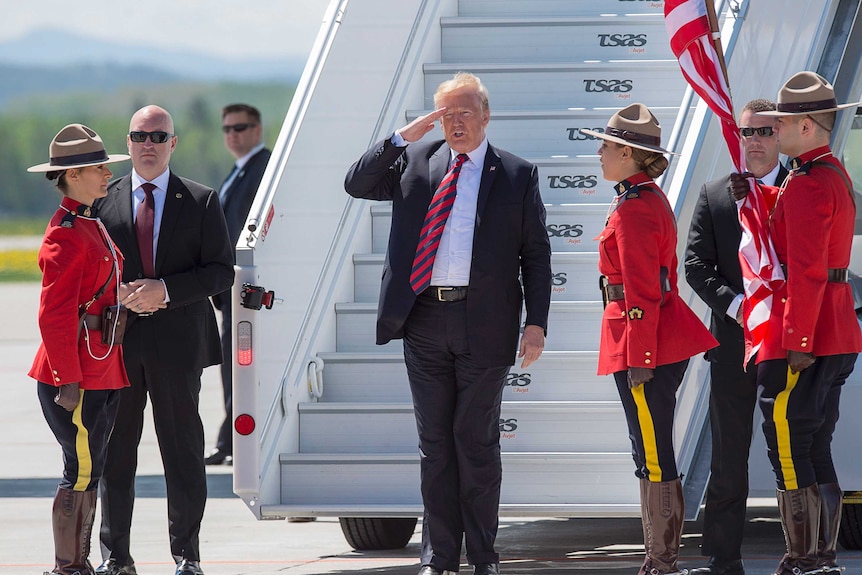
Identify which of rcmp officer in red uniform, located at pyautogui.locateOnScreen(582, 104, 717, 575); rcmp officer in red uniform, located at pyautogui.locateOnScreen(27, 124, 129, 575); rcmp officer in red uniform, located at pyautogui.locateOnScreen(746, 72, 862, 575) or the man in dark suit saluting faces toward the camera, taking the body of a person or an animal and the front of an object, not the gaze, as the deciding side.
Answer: the man in dark suit saluting

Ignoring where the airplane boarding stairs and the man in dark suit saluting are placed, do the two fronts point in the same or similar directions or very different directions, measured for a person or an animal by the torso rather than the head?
same or similar directions

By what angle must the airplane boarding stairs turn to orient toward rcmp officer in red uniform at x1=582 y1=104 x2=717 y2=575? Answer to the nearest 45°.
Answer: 0° — it already faces them

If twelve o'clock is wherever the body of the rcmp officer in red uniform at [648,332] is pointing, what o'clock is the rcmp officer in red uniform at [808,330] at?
the rcmp officer in red uniform at [808,330] is roughly at 6 o'clock from the rcmp officer in red uniform at [648,332].

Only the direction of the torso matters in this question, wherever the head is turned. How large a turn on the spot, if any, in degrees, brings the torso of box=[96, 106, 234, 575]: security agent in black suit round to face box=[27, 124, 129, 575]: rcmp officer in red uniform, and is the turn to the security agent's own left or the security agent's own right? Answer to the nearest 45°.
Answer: approximately 45° to the security agent's own right

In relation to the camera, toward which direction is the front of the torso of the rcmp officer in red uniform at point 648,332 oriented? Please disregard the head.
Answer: to the viewer's left

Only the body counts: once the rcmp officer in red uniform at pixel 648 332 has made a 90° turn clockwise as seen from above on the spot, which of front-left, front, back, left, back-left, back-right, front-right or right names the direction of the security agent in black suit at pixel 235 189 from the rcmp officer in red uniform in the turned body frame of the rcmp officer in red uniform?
front-left

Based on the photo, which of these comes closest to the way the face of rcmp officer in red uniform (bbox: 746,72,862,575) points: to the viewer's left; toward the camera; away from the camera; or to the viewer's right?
to the viewer's left

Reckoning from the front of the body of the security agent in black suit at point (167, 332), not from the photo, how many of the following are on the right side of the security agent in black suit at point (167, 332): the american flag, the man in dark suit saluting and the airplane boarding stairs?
0

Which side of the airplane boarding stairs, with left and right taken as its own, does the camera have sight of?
front

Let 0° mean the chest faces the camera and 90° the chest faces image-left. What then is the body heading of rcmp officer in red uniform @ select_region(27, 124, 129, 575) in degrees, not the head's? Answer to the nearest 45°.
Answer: approximately 270°

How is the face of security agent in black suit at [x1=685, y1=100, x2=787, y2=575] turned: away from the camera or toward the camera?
toward the camera

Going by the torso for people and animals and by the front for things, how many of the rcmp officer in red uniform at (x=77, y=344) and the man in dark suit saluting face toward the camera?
1

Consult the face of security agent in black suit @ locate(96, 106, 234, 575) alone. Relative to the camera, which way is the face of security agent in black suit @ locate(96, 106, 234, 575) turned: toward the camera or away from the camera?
toward the camera

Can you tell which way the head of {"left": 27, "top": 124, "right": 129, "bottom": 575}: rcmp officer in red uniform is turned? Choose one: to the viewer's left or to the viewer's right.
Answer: to the viewer's right

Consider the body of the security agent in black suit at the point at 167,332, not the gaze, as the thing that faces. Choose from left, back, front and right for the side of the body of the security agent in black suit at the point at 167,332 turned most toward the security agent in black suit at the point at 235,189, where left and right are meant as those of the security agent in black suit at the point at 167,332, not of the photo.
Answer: back
